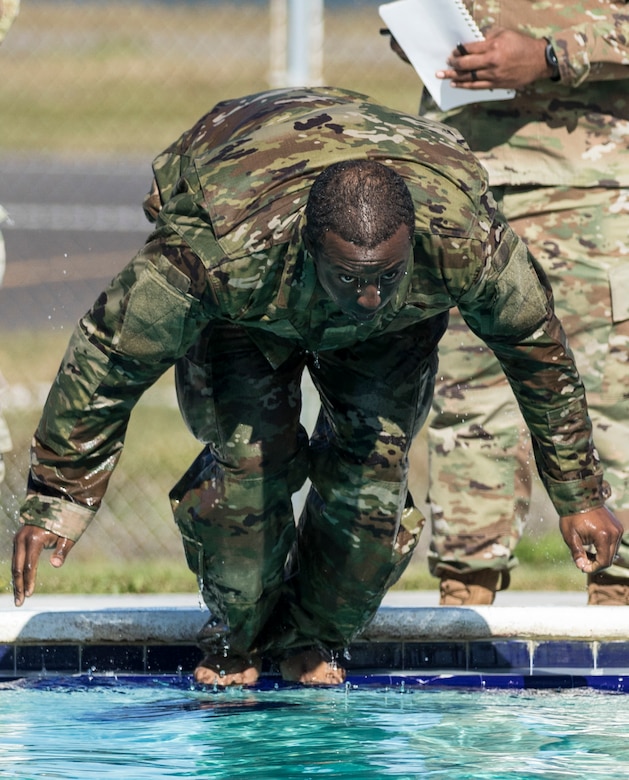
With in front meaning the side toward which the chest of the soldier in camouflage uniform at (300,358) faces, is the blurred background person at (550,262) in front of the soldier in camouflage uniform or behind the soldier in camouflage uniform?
behind

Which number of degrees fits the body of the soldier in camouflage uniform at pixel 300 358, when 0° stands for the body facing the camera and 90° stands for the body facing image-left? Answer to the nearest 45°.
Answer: approximately 0°

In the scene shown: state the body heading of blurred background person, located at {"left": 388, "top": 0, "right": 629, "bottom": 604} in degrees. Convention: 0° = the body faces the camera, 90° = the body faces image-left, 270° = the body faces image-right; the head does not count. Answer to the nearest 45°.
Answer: approximately 45°

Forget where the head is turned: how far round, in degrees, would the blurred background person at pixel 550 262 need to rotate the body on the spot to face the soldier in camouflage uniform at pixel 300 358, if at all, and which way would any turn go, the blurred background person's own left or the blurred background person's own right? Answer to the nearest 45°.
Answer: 0° — they already face them
